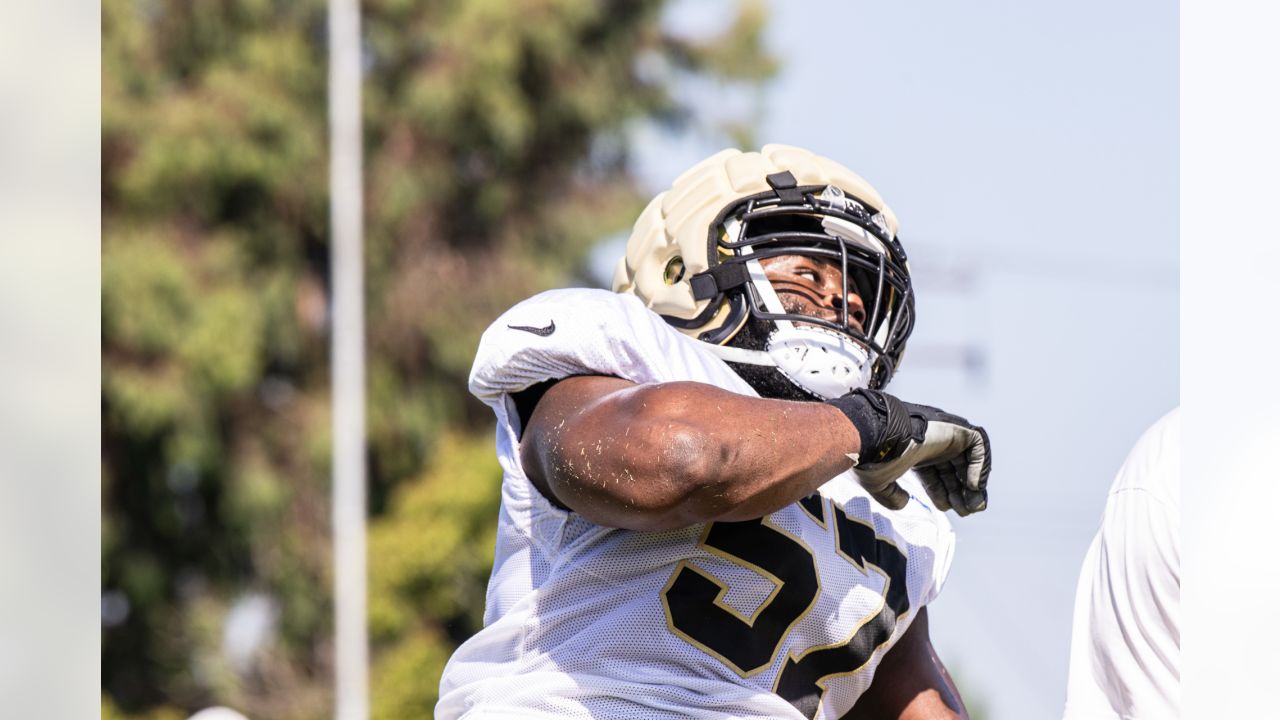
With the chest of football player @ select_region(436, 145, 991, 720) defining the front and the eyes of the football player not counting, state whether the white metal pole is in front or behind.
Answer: behind

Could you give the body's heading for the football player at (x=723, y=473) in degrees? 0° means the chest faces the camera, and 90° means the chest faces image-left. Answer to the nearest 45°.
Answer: approximately 315°

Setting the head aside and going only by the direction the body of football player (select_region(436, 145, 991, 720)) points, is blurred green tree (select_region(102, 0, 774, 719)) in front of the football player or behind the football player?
behind
